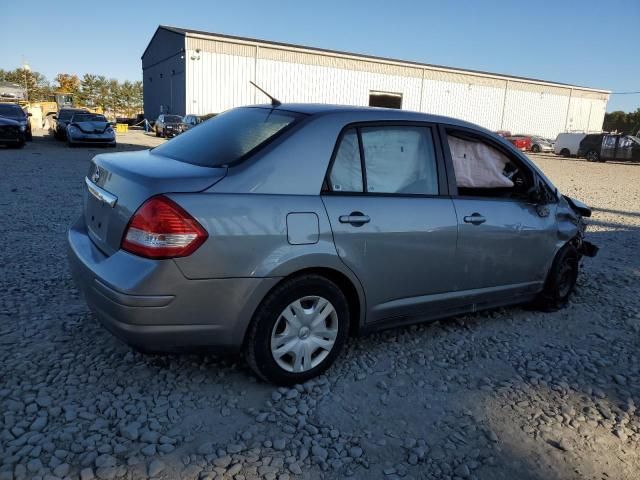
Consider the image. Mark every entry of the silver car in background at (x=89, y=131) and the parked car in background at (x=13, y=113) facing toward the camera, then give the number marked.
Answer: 2

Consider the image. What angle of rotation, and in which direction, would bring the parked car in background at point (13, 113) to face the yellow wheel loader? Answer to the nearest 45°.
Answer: approximately 180°

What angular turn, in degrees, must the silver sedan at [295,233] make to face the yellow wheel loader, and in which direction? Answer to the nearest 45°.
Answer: approximately 90° to its left

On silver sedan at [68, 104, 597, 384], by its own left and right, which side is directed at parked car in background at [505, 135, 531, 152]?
front

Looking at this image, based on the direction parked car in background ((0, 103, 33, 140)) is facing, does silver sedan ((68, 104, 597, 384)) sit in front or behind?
in front

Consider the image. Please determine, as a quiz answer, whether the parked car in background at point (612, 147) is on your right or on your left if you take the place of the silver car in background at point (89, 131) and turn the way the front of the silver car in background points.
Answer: on your left

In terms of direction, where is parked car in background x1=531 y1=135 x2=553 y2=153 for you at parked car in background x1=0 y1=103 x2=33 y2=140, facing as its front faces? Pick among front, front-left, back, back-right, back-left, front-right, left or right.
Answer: left

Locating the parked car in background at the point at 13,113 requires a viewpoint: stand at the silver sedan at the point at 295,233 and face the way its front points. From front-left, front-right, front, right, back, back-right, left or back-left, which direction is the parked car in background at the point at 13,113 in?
left

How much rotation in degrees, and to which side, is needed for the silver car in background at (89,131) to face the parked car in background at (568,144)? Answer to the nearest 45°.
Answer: approximately 90° to its left

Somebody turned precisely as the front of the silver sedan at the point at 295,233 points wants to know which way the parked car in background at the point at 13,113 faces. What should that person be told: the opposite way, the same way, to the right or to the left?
to the right

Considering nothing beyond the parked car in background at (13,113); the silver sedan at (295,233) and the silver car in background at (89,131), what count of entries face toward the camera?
2

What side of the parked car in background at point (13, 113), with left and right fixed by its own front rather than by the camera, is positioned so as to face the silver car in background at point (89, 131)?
left

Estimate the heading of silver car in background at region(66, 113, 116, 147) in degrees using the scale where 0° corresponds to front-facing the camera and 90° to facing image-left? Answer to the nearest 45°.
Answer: approximately 0°

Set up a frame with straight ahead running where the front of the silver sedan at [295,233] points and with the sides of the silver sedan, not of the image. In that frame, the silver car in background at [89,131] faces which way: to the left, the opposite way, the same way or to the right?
to the right
